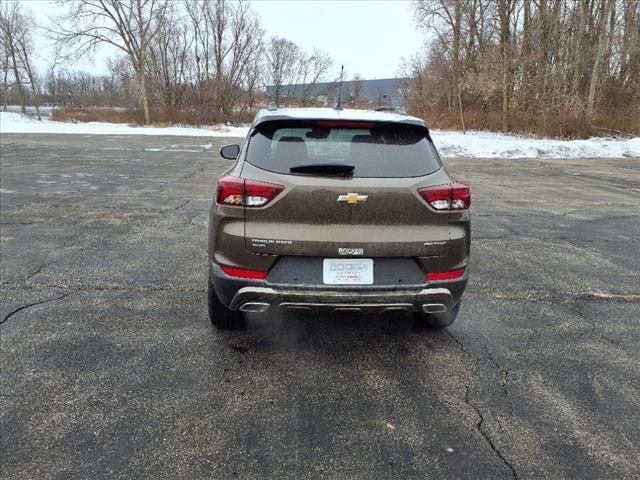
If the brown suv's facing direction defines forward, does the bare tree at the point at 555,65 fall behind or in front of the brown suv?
in front

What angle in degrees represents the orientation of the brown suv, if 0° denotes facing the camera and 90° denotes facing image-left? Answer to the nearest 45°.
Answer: approximately 180°
